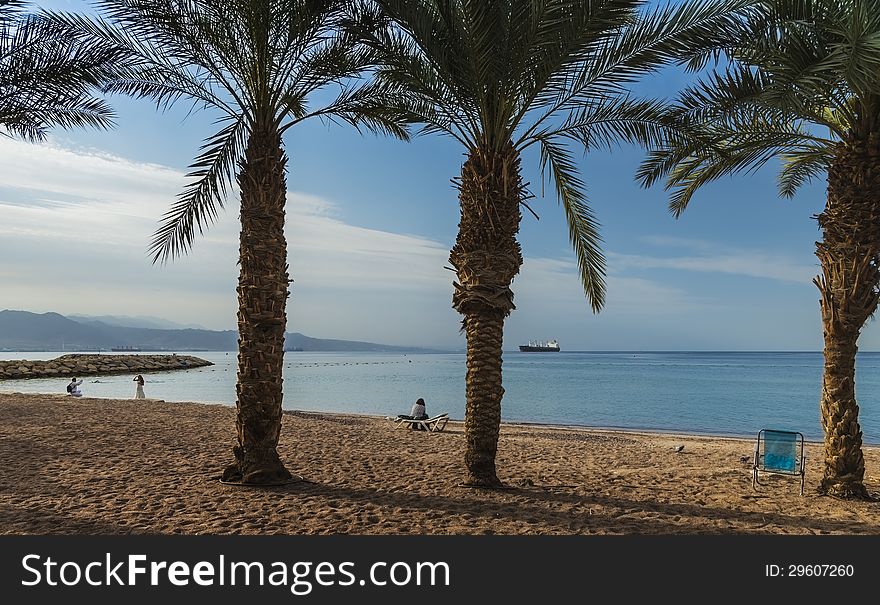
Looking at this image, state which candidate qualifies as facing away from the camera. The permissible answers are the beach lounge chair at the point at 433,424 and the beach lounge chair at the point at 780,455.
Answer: the beach lounge chair at the point at 780,455

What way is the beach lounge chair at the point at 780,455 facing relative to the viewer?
away from the camera
